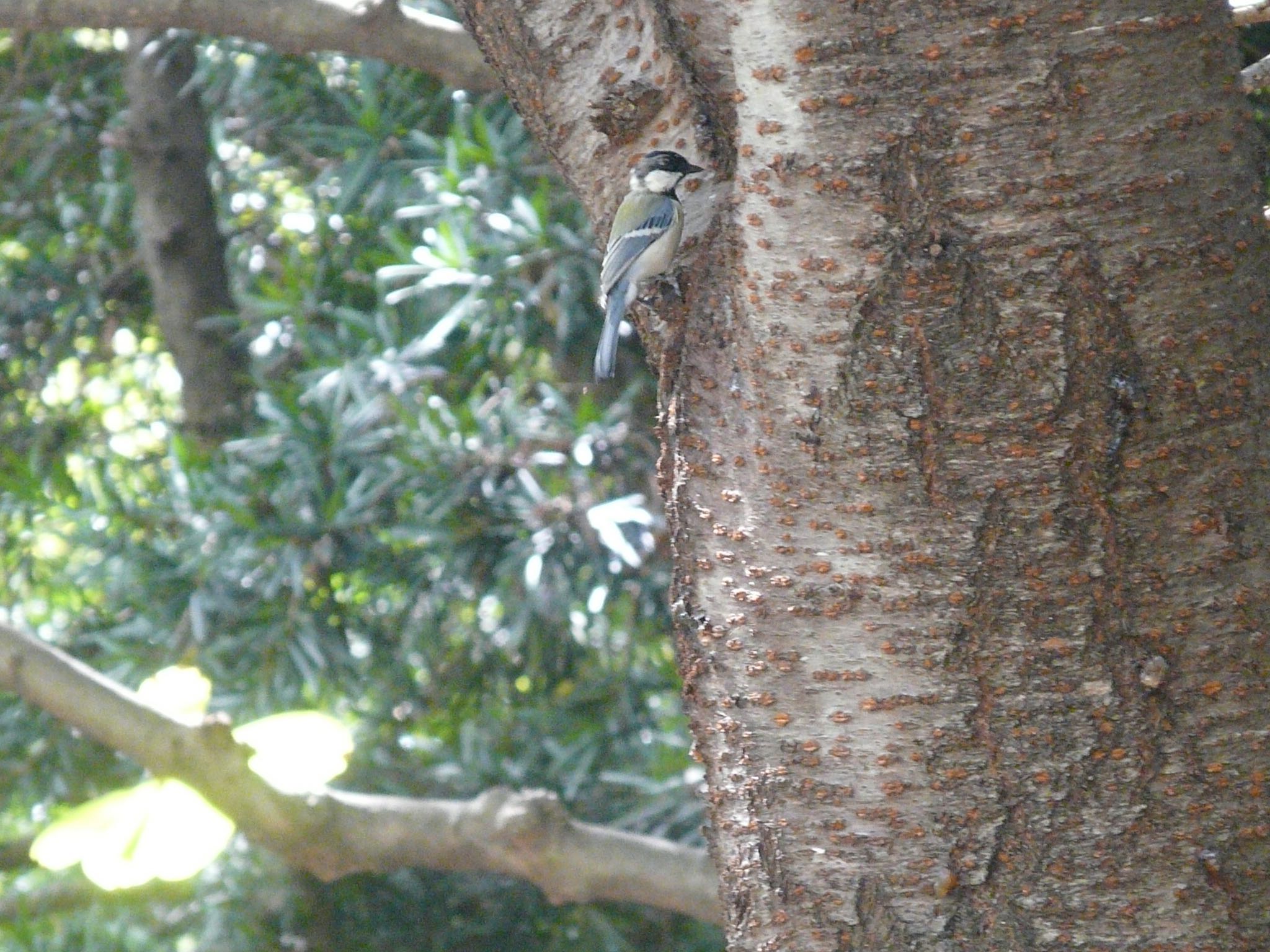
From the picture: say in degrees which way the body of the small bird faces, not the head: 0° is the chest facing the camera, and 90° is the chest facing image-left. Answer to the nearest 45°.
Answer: approximately 270°
